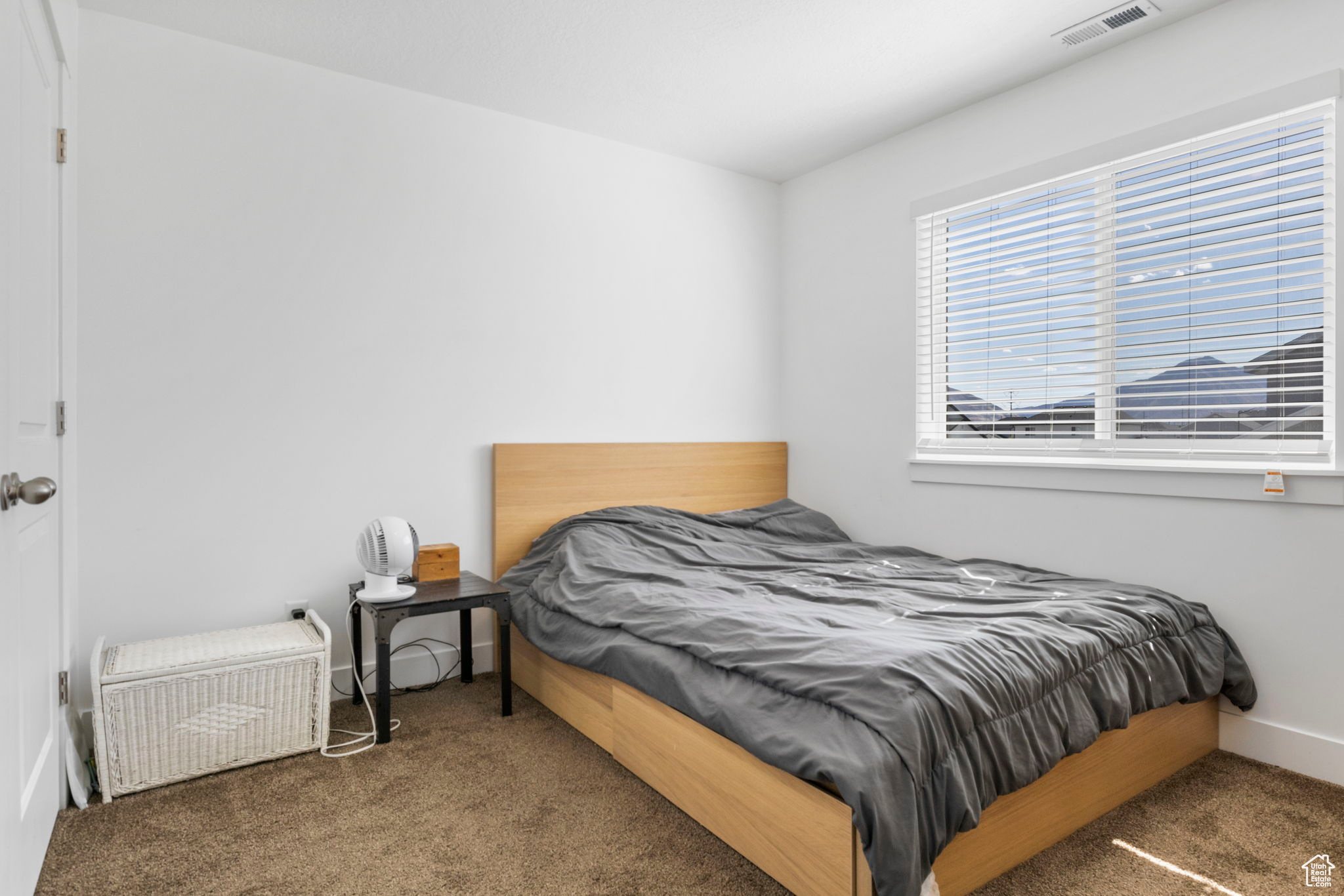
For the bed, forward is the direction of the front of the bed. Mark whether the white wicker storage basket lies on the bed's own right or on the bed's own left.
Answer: on the bed's own right

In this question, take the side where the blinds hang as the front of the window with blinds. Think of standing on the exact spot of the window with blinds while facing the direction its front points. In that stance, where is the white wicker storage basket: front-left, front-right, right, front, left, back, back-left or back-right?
front

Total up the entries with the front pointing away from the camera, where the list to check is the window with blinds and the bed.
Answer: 0

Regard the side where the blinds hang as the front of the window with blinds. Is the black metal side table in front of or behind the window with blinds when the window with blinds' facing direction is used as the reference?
in front

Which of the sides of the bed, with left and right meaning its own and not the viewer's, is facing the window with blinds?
left

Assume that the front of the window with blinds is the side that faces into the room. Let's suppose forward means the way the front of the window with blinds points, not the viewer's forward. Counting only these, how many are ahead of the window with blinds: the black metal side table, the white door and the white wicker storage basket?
3

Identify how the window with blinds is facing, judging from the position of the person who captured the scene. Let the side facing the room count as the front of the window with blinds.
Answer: facing the viewer and to the left of the viewer

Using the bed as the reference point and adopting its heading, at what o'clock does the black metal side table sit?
The black metal side table is roughly at 5 o'clock from the bed.

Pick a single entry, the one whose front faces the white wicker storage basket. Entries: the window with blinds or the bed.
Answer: the window with blinds

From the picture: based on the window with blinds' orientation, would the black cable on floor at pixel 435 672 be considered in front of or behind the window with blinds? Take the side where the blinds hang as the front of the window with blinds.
in front

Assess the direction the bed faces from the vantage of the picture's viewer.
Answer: facing the viewer and to the right of the viewer

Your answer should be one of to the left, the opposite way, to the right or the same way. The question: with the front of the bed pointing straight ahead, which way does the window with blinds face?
to the right

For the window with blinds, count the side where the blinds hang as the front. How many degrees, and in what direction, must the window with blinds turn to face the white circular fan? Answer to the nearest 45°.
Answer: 0° — it already faces it
